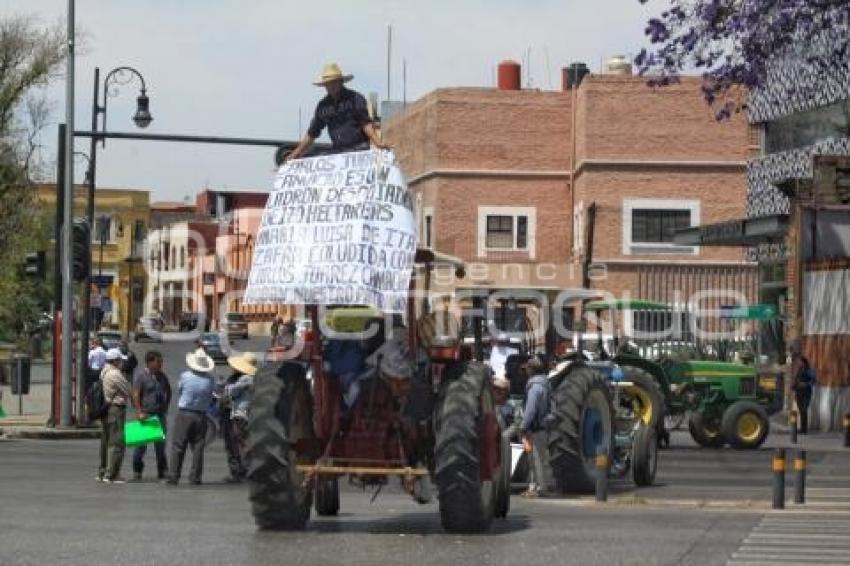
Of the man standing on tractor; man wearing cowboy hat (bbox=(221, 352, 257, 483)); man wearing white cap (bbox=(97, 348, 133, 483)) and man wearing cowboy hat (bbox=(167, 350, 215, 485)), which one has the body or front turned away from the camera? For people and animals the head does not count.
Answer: man wearing cowboy hat (bbox=(167, 350, 215, 485))

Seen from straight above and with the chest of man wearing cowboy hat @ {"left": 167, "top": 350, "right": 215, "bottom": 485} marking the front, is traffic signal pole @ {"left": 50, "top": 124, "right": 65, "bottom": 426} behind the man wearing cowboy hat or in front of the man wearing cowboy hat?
in front

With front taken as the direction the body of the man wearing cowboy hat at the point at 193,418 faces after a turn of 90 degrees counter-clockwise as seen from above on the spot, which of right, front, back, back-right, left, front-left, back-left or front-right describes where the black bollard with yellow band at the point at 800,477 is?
back-left

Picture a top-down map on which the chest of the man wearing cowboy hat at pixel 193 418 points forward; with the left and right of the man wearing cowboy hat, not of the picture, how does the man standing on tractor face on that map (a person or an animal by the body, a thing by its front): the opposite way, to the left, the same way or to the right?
the opposite way

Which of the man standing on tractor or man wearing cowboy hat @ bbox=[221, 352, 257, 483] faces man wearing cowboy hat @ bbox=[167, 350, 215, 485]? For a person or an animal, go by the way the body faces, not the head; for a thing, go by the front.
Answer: man wearing cowboy hat @ bbox=[221, 352, 257, 483]

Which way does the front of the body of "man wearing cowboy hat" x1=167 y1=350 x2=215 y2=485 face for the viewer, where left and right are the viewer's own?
facing away from the viewer

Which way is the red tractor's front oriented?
away from the camera

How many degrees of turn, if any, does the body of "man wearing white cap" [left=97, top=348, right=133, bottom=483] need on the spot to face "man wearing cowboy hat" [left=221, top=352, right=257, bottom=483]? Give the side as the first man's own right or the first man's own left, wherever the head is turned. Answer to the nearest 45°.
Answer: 0° — they already face them

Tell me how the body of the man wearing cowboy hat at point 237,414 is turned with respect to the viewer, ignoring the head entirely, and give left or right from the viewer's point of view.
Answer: facing to the left of the viewer

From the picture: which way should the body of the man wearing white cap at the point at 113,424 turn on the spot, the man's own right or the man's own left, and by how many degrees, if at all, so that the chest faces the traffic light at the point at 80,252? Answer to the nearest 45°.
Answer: approximately 90° to the man's own left

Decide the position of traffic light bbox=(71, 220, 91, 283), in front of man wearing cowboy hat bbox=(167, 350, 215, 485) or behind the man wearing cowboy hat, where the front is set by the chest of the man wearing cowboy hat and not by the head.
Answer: in front

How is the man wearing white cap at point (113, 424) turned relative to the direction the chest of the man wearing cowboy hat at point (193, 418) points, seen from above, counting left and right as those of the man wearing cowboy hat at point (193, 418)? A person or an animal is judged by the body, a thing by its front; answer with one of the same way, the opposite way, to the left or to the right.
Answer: to the right

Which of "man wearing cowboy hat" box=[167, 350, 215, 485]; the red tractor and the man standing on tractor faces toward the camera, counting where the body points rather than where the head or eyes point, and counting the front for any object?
the man standing on tractor

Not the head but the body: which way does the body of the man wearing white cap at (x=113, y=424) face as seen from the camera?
to the viewer's right
